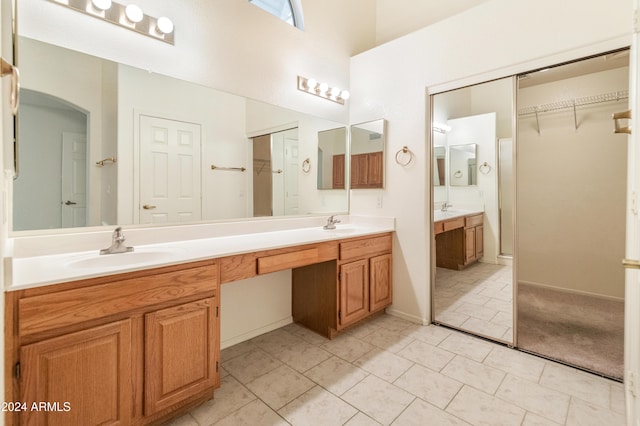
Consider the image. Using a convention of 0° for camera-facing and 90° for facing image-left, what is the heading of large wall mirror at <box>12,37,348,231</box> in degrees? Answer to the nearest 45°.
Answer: approximately 315°
